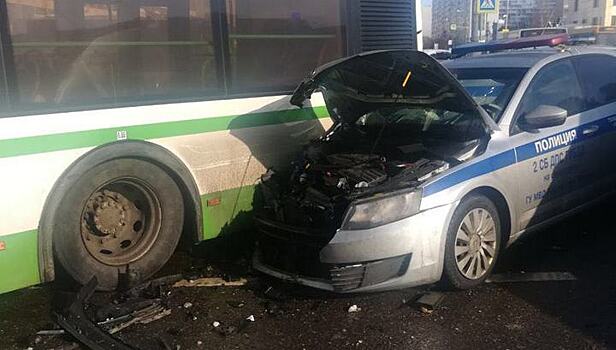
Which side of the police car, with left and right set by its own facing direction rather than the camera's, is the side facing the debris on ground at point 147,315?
front

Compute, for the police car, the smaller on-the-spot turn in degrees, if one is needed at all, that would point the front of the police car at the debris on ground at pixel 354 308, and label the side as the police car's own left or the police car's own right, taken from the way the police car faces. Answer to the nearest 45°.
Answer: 0° — it already faces it

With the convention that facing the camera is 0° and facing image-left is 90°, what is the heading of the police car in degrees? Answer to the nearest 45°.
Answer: approximately 45°

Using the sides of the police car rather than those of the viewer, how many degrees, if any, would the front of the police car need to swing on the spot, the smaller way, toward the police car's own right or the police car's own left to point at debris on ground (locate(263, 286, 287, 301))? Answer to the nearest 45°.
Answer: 0° — it already faces it

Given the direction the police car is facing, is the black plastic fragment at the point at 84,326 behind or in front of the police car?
in front

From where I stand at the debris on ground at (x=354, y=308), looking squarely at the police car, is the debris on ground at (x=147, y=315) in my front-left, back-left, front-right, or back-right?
back-left
